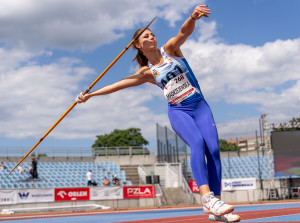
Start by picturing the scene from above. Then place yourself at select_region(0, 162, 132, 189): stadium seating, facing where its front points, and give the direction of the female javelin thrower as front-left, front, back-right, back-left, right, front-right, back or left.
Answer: front

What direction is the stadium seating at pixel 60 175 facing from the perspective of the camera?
toward the camera
